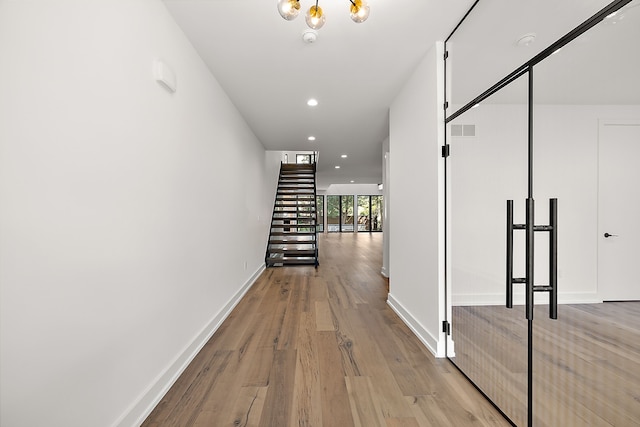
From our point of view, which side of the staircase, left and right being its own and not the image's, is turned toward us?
front

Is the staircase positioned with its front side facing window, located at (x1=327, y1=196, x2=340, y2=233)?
no

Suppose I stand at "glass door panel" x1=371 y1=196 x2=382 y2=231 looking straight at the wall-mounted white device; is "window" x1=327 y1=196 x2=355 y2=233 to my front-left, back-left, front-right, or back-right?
front-right

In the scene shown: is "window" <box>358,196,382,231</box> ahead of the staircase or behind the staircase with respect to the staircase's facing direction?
behind

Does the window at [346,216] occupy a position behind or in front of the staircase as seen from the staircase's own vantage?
behind

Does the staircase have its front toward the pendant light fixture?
yes

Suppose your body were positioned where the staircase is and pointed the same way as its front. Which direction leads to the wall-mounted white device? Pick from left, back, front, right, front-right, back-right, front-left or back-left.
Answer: front

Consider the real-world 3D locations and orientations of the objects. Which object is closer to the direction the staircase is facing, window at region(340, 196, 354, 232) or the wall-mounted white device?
the wall-mounted white device

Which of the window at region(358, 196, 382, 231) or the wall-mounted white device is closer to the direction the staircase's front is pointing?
the wall-mounted white device

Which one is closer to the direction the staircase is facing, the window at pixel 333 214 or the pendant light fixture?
the pendant light fixture

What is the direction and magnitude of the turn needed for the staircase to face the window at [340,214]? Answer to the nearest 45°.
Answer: approximately 180°

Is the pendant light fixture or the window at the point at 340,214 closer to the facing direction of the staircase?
the pendant light fixture

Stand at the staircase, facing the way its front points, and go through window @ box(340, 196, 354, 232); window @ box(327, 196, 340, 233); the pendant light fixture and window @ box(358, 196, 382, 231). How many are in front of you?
1
